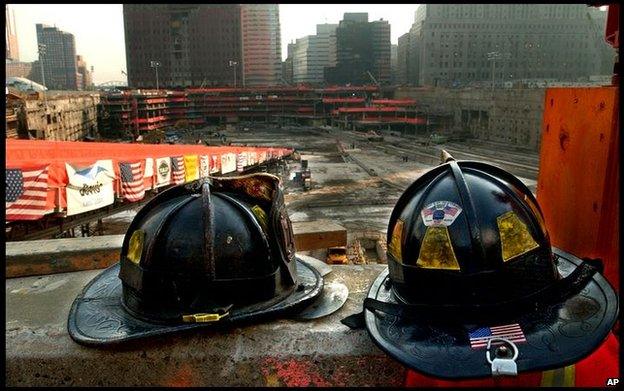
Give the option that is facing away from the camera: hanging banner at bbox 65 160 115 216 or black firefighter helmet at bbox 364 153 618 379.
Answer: the black firefighter helmet

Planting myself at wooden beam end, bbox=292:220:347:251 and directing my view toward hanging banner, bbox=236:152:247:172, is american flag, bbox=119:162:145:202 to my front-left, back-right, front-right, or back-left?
front-left

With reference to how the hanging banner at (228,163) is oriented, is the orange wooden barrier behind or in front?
in front

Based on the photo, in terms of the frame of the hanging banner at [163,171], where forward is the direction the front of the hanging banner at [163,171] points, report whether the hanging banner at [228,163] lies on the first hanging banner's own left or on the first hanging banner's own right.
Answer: on the first hanging banner's own left

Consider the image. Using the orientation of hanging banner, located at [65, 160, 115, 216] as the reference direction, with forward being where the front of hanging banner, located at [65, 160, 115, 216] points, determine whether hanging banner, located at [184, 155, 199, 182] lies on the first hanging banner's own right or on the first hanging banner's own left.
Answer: on the first hanging banner's own left

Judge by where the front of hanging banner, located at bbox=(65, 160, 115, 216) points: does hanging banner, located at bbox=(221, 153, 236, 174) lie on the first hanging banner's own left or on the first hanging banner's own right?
on the first hanging banner's own left

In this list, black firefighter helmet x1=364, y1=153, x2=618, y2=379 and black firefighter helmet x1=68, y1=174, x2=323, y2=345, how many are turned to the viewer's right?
1

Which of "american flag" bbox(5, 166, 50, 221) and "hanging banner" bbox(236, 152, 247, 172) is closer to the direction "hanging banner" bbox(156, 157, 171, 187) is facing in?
the american flag

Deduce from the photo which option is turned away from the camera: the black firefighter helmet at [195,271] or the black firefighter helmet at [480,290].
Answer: the black firefighter helmet at [480,290]

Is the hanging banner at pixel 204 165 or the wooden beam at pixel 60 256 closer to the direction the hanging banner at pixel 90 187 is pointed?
the wooden beam

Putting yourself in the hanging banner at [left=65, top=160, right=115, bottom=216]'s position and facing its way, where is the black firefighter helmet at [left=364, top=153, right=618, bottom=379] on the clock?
The black firefighter helmet is roughly at 1 o'clock from the hanging banner.

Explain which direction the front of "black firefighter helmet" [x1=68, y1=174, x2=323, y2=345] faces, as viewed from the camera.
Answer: facing to the right of the viewer

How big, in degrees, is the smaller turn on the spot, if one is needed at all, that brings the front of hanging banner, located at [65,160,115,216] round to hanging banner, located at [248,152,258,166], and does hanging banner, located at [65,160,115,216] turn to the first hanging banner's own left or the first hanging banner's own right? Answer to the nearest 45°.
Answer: approximately 90° to the first hanging banner's own left

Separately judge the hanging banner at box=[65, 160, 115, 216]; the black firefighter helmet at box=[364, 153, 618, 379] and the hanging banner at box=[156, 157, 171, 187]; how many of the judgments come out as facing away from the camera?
1

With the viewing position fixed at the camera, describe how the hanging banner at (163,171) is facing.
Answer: facing the viewer and to the right of the viewer

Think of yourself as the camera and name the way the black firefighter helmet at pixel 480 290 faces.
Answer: facing away from the viewer

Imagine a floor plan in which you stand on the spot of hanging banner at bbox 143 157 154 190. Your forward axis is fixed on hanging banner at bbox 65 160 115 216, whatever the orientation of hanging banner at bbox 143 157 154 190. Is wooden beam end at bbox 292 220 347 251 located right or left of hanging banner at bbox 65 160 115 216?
left
